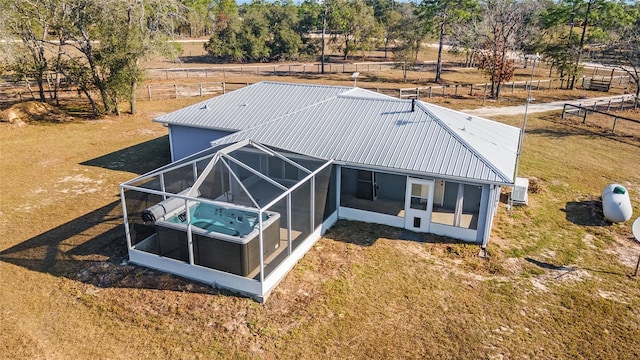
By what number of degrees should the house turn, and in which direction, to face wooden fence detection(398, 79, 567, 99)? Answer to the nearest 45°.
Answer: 0° — it already faces it

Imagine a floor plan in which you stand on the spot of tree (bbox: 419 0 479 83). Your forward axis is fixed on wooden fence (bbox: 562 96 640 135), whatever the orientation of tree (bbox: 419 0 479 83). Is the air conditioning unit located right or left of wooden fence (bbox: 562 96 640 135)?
right

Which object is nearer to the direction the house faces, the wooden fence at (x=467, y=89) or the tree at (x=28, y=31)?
the wooden fence

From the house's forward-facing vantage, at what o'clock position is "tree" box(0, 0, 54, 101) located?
The tree is roughly at 9 o'clock from the house.

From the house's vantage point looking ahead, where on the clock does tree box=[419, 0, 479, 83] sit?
The tree is roughly at 11 o'clock from the house.

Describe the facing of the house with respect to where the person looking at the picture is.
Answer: facing away from the viewer and to the right of the viewer

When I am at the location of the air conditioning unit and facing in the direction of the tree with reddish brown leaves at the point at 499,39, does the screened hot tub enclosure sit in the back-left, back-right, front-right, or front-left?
back-left
